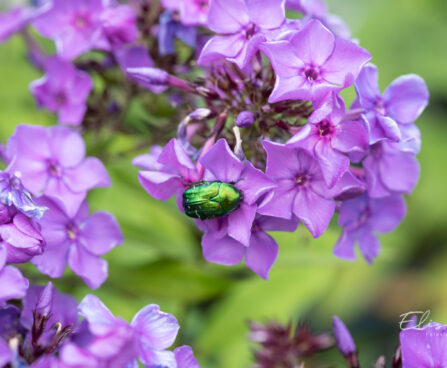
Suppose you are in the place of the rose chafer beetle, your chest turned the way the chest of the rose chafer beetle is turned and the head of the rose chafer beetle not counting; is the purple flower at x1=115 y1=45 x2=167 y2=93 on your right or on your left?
on your left

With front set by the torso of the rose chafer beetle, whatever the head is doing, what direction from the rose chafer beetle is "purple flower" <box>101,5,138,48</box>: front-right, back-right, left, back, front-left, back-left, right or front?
back-left

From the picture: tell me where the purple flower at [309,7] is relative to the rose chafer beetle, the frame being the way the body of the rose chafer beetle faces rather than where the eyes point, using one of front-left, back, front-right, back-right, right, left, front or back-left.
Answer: left

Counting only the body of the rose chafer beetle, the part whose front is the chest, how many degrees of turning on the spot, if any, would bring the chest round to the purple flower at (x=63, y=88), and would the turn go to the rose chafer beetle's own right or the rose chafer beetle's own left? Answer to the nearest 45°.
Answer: approximately 135° to the rose chafer beetle's own left

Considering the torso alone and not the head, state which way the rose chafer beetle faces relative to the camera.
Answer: to the viewer's right
